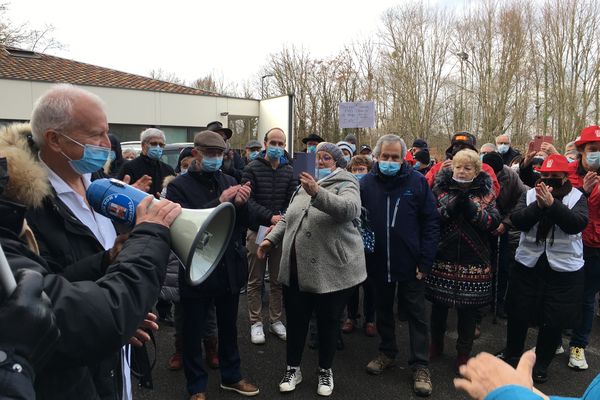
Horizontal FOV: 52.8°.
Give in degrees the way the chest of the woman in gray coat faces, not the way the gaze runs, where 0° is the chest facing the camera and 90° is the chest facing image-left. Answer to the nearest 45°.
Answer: approximately 45°

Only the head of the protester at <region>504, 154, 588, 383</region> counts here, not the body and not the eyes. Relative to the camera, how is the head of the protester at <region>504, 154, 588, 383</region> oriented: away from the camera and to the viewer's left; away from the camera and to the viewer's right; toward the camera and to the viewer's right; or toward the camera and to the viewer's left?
toward the camera and to the viewer's left

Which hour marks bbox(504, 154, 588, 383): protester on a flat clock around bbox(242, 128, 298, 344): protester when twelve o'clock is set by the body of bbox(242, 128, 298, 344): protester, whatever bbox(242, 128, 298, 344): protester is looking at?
bbox(504, 154, 588, 383): protester is roughly at 10 o'clock from bbox(242, 128, 298, 344): protester.

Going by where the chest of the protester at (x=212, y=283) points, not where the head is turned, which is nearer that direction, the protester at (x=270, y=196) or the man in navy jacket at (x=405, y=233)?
the man in navy jacket

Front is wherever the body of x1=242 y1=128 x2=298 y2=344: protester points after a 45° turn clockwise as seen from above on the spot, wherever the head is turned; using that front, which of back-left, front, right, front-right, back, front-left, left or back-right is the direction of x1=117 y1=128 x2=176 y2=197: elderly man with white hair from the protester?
right

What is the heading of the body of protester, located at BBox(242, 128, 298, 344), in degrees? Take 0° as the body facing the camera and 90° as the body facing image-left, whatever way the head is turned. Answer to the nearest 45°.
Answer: approximately 0°

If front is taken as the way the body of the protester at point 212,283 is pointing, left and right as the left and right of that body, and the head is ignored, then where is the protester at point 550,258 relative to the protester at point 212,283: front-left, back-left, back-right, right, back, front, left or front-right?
front-left

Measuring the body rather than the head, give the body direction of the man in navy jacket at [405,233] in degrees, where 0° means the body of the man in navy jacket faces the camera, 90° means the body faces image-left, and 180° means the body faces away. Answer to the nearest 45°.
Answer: approximately 0°

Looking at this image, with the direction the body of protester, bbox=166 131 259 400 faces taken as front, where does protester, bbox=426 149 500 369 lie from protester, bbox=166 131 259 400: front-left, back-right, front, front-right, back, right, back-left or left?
front-left

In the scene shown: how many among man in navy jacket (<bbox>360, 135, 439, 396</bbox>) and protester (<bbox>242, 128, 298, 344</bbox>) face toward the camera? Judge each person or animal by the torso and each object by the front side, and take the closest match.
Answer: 2

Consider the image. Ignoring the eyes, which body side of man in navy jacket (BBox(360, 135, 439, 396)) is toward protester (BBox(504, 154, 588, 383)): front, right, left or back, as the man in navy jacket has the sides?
left

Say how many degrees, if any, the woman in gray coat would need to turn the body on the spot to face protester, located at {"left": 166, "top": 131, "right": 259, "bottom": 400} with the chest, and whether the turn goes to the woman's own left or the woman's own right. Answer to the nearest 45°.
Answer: approximately 45° to the woman's own right

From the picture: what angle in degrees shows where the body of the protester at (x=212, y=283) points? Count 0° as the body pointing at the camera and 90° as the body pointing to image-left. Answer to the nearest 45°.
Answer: approximately 315°
